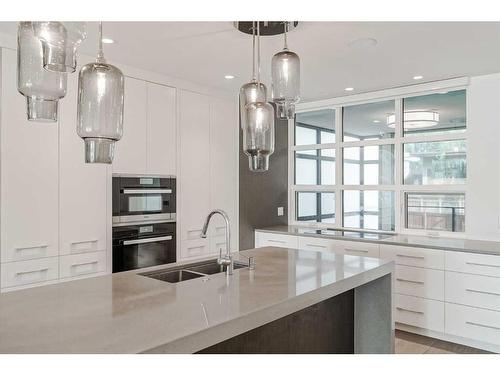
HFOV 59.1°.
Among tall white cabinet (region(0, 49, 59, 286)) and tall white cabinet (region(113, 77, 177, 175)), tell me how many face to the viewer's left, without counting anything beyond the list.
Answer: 0

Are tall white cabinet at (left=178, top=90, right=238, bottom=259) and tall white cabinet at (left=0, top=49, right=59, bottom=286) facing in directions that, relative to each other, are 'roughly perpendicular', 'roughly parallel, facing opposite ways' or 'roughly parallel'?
roughly parallel

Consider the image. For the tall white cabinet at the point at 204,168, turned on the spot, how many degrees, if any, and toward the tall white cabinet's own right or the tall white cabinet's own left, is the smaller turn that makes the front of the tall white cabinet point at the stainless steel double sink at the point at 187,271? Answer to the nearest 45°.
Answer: approximately 45° to the tall white cabinet's own right

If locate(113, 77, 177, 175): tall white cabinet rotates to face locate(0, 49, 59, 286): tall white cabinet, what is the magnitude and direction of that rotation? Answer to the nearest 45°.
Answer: approximately 90° to its right

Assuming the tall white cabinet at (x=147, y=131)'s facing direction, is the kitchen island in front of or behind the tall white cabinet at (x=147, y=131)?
in front

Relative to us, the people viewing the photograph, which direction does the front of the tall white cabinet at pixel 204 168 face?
facing the viewer and to the right of the viewer

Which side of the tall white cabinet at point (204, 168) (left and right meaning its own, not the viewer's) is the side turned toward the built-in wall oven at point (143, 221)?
right

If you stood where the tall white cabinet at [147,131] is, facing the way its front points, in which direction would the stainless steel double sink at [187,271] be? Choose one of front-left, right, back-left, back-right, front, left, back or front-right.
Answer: front-right

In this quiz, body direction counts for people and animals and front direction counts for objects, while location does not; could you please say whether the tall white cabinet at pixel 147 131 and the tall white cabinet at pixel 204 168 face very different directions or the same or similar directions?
same or similar directions

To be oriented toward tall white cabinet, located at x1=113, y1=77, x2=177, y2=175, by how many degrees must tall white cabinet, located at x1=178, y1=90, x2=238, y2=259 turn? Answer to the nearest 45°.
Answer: approximately 90° to its right

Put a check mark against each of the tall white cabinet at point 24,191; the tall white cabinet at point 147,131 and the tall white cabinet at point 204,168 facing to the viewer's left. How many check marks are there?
0

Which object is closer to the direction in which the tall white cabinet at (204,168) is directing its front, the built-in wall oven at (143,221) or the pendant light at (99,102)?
the pendant light

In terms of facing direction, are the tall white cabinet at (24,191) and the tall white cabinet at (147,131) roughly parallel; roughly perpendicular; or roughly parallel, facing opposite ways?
roughly parallel
